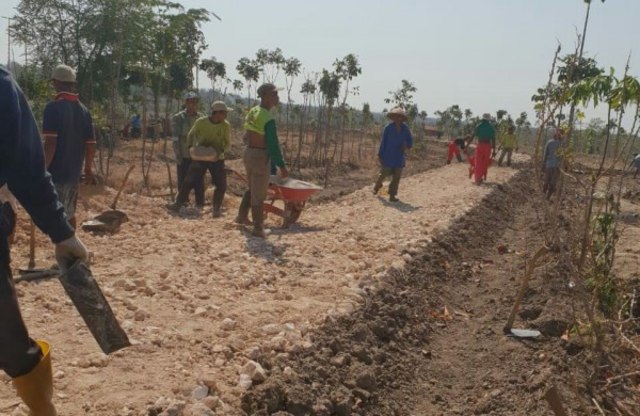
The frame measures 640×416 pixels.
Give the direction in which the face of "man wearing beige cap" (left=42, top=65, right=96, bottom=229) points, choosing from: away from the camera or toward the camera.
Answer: away from the camera

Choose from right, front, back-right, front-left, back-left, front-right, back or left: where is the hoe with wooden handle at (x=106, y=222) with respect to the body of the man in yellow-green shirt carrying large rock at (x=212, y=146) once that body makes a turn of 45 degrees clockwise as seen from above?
front-right

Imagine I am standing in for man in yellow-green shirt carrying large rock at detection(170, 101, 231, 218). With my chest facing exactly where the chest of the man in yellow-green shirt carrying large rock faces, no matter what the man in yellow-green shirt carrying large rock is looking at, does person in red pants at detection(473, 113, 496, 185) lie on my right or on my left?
on my left

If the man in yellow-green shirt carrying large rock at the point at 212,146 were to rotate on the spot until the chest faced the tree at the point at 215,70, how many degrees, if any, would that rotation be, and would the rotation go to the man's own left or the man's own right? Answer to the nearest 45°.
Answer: approximately 135° to the man's own left

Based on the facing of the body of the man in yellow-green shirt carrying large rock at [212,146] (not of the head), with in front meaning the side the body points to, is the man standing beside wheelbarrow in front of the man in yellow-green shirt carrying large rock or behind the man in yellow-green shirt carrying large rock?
in front

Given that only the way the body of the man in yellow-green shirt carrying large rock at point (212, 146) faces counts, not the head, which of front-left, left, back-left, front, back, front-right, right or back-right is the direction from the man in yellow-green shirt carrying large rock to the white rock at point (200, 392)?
front-right

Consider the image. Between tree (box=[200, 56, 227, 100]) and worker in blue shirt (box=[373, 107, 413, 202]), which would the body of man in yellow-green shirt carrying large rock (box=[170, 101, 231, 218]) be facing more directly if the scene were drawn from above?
the worker in blue shirt

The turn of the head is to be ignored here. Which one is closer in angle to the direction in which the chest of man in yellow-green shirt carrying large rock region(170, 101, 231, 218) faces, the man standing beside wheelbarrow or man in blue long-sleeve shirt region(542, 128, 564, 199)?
the man standing beside wheelbarrow

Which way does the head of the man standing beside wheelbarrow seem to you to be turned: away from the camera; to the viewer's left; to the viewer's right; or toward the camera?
to the viewer's right

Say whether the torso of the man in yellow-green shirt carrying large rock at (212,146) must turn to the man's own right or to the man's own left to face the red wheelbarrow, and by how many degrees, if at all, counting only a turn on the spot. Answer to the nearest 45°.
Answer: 0° — they already face it

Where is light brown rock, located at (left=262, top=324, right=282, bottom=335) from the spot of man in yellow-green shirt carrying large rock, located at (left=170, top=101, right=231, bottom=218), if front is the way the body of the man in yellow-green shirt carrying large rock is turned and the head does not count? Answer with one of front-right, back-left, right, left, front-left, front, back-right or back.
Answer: front-right

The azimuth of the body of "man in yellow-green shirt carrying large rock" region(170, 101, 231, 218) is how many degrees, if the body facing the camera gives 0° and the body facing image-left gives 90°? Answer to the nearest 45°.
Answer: approximately 315°
